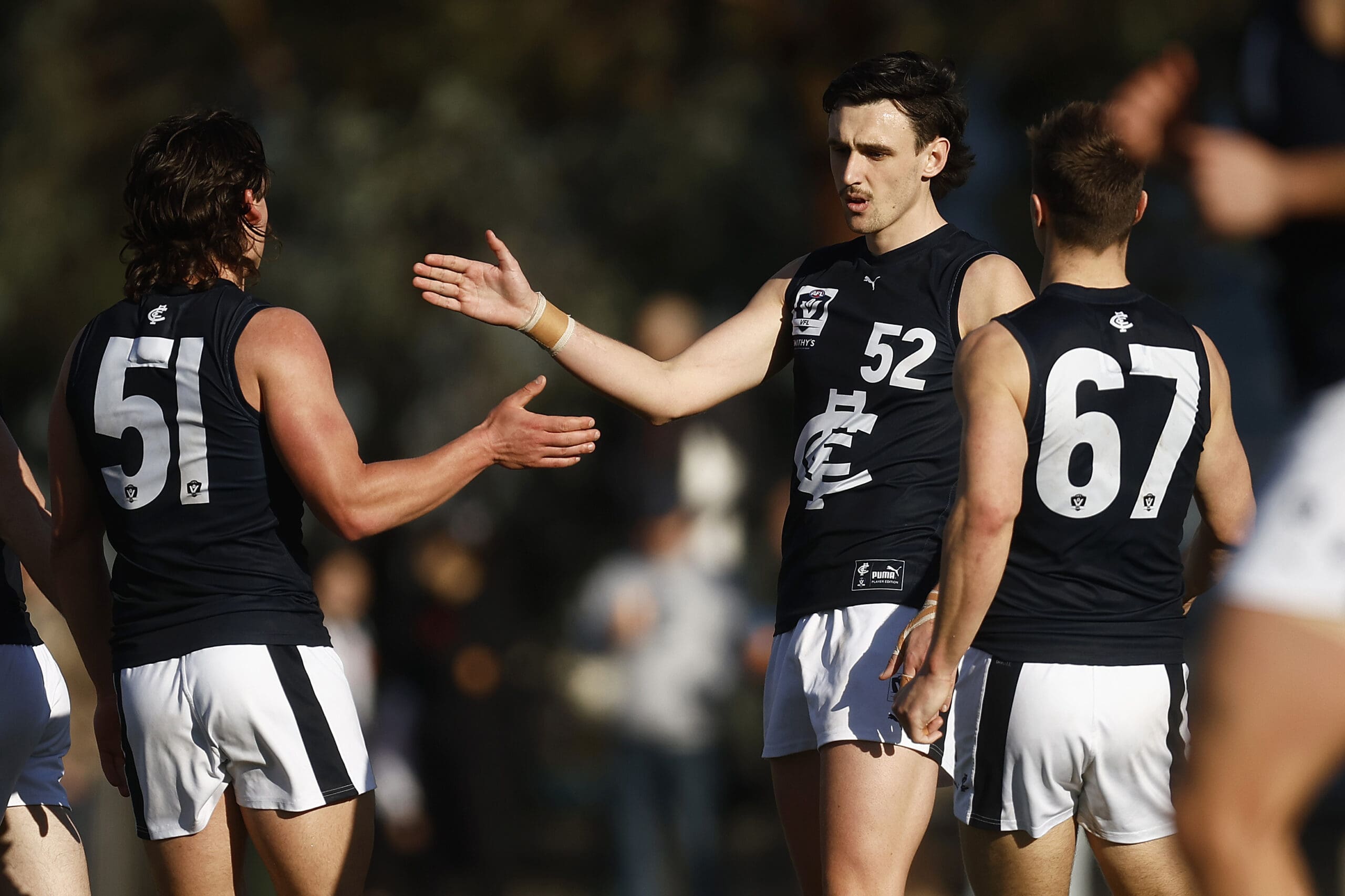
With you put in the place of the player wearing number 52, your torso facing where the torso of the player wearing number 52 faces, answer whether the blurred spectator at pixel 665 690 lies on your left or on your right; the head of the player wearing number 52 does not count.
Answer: on your right

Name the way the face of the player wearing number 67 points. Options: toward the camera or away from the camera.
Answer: away from the camera

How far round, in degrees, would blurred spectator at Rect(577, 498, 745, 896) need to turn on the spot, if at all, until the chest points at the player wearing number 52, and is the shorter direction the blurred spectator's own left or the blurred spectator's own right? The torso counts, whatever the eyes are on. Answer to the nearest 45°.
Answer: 0° — they already face them

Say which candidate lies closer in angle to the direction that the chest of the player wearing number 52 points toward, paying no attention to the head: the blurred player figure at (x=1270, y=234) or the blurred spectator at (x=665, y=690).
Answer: the blurred player figure

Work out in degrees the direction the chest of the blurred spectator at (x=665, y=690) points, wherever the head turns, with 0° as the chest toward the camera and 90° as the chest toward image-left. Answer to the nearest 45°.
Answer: approximately 0°

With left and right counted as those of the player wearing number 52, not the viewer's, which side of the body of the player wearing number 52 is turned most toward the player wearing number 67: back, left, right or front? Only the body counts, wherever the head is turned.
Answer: left

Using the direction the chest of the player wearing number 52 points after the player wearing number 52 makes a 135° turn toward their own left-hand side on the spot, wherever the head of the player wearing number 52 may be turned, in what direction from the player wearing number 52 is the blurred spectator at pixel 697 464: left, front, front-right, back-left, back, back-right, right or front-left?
left

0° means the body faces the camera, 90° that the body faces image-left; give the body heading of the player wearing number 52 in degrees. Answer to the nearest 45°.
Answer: approximately 45°
